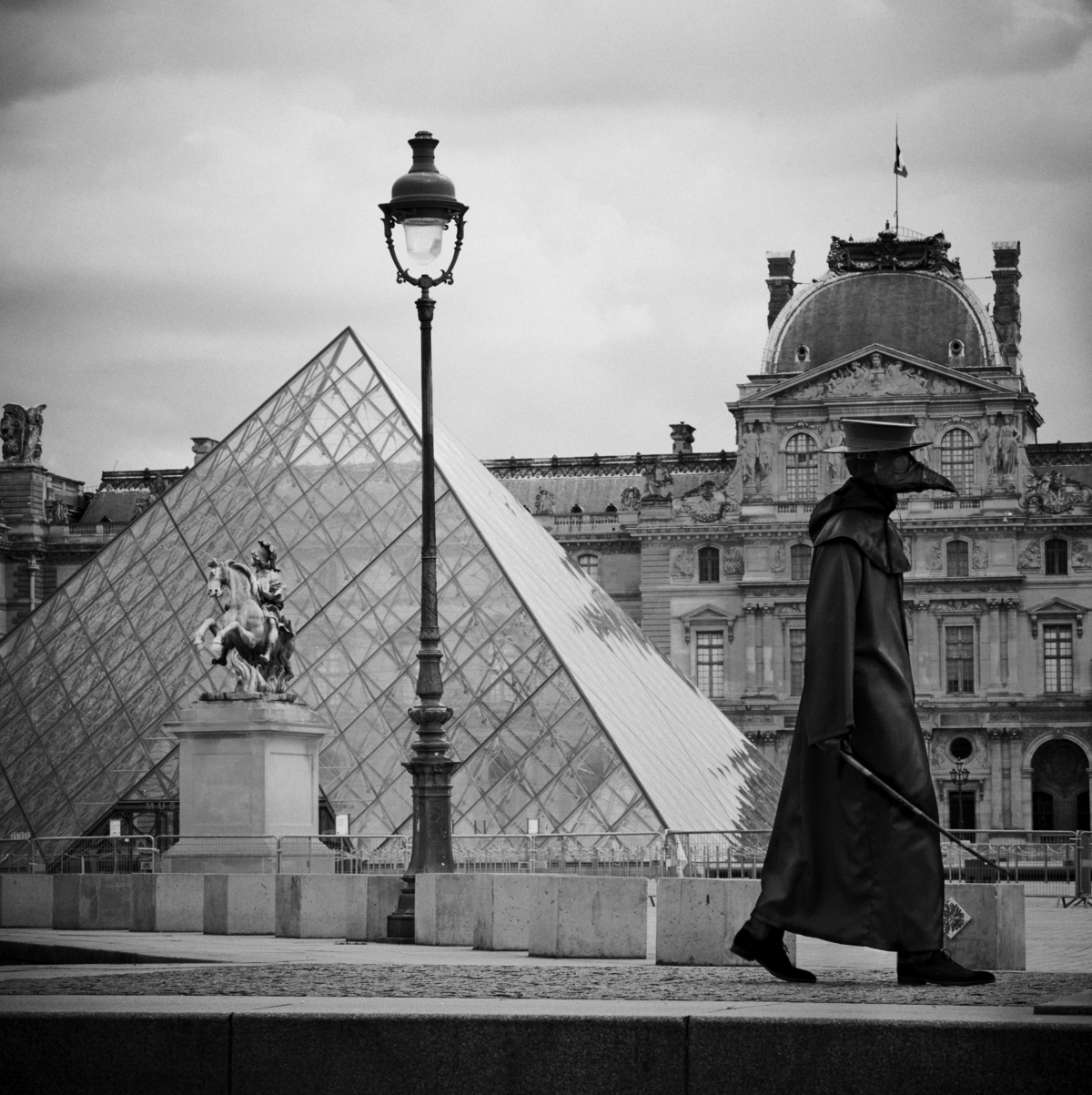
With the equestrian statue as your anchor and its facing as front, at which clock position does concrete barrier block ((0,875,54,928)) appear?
The concrete barrier block is roughly at 12 o'clock from the equestrian statue.

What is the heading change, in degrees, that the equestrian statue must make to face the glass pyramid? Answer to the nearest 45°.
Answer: approximately 135° to its right

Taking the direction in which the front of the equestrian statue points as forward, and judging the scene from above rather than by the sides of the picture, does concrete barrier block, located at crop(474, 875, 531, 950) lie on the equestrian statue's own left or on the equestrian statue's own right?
on the equestrian statue's own left

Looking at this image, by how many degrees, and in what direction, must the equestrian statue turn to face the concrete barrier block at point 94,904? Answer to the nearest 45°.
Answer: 0° — it already faces it

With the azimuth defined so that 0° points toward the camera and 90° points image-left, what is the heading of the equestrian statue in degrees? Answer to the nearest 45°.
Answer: approximately 45°

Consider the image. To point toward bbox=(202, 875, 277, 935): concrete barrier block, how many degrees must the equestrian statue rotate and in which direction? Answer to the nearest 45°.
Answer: approximately 45° to its left
